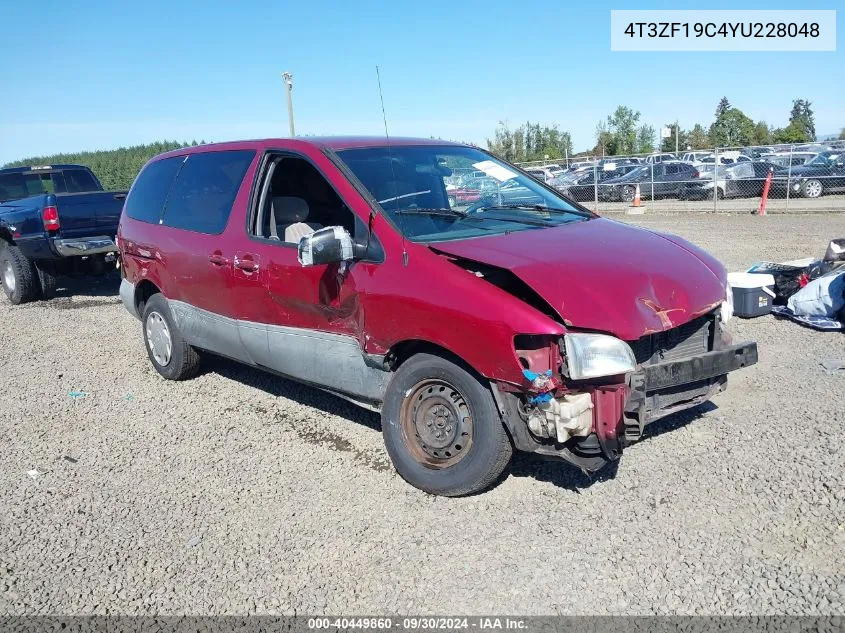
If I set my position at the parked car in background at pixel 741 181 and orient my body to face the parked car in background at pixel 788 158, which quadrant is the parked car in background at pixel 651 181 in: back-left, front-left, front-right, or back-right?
back-left

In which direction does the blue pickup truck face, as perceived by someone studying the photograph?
facing away from the viewer and to the left of the viewer

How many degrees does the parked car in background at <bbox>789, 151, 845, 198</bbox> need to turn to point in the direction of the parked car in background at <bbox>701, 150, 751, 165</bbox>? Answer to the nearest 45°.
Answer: approximately 90° to its right

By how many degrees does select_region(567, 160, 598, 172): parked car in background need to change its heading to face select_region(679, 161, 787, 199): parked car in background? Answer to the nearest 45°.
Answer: approximately 90° to its left

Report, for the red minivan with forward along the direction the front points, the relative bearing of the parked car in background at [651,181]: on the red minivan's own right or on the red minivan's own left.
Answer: on the red minivan's own left

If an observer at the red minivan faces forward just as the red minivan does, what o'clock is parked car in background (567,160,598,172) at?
The parked car in background is roughly at 8 o'clock from the red minivan.
